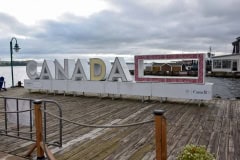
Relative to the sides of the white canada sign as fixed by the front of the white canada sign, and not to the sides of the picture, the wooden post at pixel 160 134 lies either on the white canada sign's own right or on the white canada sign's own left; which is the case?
on the white canada sign's own left

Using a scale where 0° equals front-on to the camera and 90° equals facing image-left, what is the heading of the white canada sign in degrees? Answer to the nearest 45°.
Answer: approximately 45°
